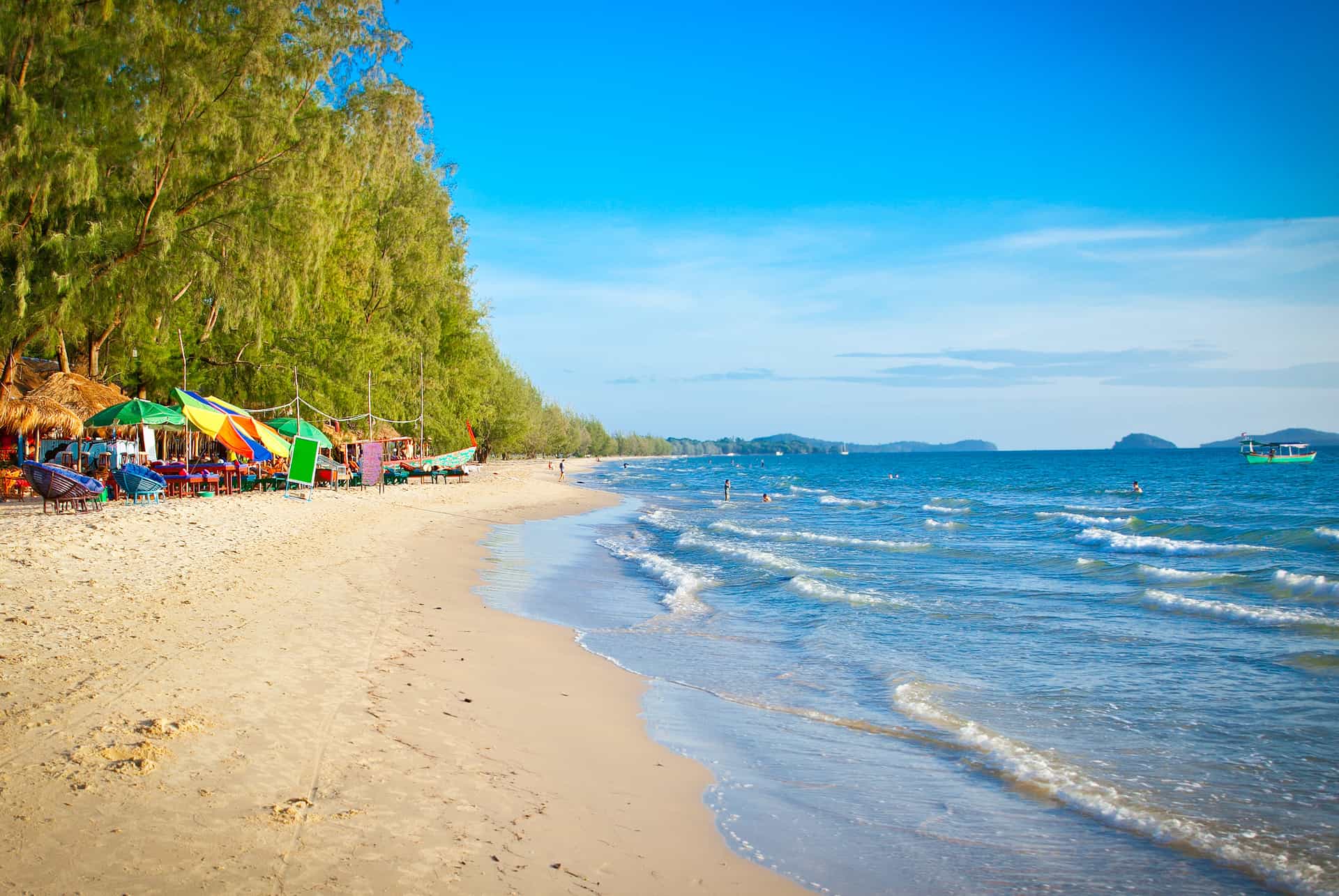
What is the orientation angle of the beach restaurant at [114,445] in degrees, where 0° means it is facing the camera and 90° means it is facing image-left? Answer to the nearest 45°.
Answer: approximately 315°

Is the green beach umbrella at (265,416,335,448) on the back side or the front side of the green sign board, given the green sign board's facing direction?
on the back side

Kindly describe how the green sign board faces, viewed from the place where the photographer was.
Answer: facing the viewer

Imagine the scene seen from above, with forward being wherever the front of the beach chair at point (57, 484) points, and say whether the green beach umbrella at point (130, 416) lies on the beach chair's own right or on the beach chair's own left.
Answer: on the beach chair's own left

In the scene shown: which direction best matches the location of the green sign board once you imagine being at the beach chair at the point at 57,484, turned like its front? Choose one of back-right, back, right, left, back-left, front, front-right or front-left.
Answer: front-left

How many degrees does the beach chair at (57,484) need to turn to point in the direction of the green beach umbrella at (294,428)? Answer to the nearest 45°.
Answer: approximately 45° to its left

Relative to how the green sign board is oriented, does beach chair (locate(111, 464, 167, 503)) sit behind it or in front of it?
in front

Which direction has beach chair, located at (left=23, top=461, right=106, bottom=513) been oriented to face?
to the viewer's right
